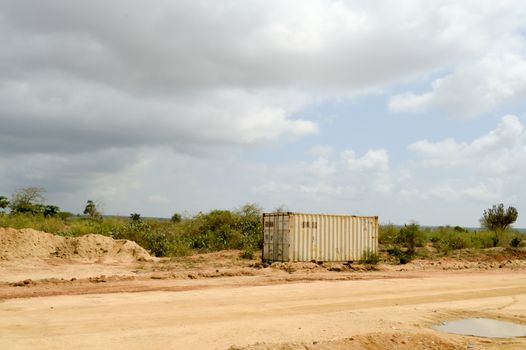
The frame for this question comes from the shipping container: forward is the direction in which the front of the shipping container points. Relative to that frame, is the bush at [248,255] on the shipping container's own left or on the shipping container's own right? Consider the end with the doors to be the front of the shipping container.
on the shipping container's own right

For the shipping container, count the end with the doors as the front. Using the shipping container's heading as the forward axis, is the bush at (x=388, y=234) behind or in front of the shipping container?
behind

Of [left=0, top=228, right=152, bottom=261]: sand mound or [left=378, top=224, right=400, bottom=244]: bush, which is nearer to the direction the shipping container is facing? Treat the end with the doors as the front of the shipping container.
the sand mound

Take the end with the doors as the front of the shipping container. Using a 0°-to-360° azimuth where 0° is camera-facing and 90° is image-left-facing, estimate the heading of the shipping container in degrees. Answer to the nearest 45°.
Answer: approximately 45°

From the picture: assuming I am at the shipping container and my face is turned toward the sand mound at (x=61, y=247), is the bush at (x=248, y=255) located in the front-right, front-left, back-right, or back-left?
front-right

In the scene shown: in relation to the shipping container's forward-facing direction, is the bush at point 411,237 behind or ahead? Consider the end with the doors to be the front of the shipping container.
behind

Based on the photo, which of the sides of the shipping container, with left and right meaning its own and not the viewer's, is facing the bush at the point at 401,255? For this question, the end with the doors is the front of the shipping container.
back

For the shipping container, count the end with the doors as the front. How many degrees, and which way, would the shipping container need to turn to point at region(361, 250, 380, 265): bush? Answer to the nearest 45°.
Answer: approximately 180°
